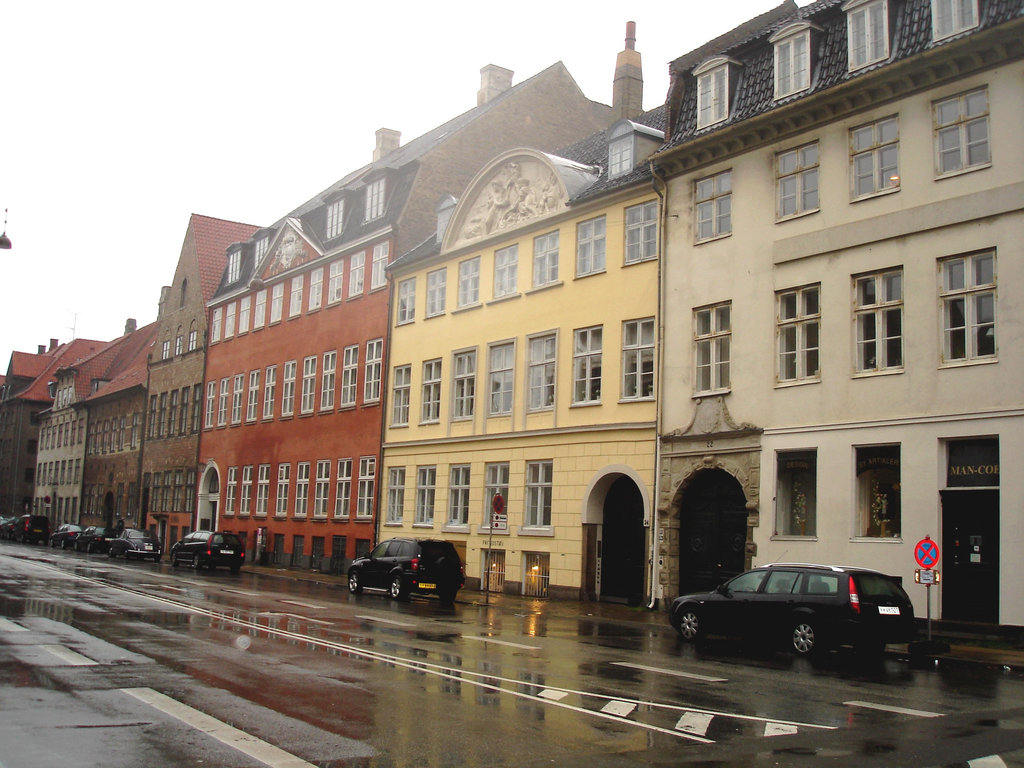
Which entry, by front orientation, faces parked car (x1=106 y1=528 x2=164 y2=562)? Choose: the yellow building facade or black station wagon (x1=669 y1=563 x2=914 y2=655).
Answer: the black station wagon

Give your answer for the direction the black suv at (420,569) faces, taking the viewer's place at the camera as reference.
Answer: facing away from the viewer and to the left of the viewer

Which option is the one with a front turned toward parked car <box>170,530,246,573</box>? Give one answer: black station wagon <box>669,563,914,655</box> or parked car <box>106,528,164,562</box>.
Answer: the black station wagon

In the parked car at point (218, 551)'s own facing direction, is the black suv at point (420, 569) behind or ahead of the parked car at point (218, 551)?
behind

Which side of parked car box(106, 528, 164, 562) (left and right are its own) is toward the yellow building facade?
back

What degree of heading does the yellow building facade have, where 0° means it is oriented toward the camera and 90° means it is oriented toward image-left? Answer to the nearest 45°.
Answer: approximately 45°

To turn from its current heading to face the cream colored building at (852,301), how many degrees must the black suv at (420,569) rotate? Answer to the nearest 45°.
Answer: approximately 180°

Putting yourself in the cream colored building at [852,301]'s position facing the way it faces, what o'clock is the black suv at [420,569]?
The black suv is roughly at 2 o'clock from the cream colored building.

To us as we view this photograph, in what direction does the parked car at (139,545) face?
facing away from the viewer and to the left of the viewer

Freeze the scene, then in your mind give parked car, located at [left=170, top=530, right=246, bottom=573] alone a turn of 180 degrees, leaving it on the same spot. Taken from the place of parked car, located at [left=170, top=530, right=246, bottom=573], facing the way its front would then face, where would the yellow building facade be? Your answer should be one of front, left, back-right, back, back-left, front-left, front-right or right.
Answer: front

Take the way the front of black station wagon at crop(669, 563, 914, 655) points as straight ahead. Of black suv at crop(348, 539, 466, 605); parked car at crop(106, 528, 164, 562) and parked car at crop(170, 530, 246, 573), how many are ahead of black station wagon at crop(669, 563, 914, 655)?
3

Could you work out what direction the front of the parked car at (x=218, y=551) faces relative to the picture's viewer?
facing away from the viewer and to the left of the viewer
